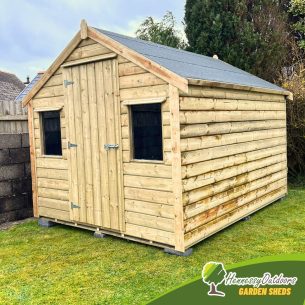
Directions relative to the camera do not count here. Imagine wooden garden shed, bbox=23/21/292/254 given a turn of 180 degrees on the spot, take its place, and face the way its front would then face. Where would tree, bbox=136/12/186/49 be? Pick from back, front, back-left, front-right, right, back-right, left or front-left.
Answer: front-left

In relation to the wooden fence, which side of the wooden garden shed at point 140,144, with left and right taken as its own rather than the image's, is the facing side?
right

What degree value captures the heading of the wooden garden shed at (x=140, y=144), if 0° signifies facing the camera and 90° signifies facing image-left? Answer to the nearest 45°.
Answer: approximately 45°

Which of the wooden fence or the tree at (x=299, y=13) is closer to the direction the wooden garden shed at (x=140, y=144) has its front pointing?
the wooden fence

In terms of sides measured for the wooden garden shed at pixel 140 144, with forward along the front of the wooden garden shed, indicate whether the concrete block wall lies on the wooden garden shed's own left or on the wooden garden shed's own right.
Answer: on the wooden garden shed's own right

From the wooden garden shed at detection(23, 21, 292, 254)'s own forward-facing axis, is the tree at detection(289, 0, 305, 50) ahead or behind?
behind

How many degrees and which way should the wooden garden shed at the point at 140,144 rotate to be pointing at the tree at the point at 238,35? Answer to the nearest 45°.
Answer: approximately 180°
